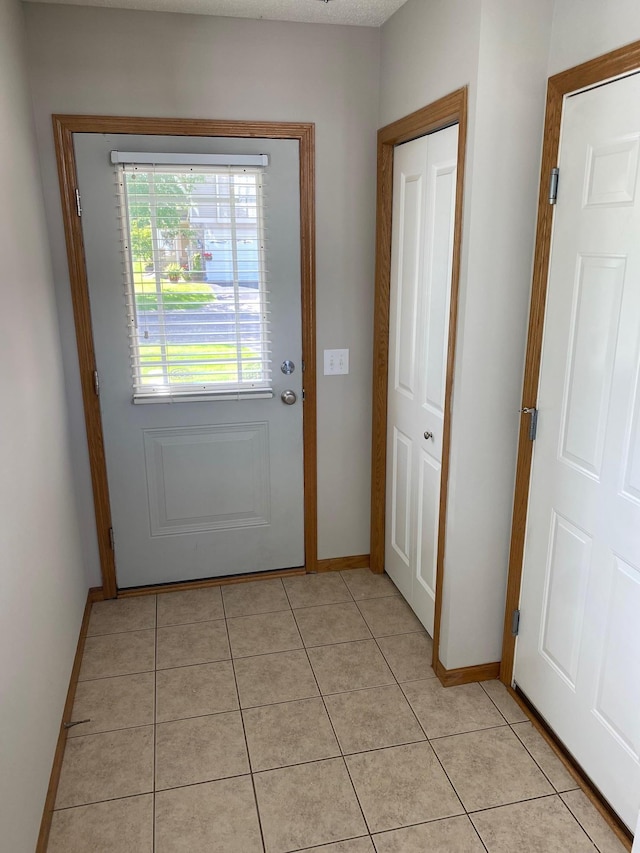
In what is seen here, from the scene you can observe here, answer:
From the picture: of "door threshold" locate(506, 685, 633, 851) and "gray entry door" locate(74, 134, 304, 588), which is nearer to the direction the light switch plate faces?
the door threshold

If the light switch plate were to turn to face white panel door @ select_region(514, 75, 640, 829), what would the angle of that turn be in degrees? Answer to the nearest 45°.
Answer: approximately 45° to its left

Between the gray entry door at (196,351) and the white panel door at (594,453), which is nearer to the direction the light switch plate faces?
the white panel door

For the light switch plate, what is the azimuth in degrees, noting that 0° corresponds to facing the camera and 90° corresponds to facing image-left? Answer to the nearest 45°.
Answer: approximately 0°

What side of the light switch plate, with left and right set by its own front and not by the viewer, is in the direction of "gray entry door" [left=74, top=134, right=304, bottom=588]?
right

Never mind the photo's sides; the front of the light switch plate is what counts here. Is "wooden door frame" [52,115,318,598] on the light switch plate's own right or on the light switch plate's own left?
on the light switch plate's own right

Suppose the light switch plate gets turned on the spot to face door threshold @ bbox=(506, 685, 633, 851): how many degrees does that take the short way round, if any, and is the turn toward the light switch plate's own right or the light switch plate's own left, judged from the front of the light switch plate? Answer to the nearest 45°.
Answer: approximately 45° to the light switch plate's own left
